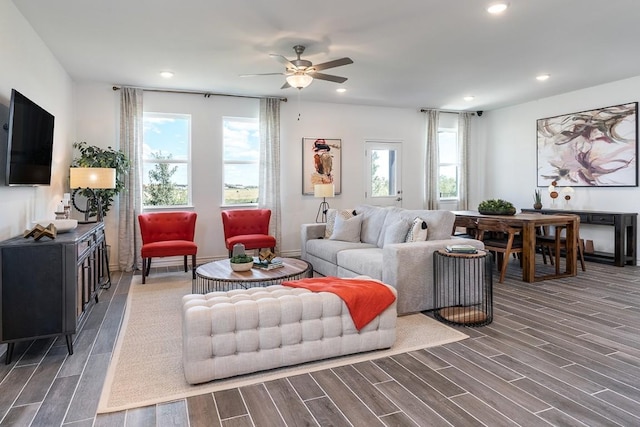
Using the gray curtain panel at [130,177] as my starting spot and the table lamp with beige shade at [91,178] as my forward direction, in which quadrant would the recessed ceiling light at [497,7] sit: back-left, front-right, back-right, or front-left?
front-left

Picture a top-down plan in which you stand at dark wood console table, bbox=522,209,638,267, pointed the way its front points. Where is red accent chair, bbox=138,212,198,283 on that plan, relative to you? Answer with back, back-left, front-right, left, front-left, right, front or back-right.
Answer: front

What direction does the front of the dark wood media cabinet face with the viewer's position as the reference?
facing to the right of the viewer

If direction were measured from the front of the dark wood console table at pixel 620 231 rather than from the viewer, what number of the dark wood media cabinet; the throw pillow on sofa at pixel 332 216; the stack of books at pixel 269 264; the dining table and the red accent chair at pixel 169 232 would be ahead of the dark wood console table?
5

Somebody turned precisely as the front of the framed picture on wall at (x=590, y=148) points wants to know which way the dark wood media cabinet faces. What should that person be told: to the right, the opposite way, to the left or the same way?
the opposite way

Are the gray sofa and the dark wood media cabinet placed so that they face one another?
yes

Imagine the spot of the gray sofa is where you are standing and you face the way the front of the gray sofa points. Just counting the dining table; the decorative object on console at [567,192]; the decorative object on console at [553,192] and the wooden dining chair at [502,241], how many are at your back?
4

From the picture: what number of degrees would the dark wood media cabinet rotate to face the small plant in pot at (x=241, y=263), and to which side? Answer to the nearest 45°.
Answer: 0° — it already faces it

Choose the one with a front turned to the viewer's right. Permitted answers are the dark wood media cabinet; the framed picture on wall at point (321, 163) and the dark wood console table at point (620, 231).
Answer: the dark wood media cabinet

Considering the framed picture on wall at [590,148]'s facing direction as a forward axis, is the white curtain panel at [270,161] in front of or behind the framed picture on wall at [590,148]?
in front

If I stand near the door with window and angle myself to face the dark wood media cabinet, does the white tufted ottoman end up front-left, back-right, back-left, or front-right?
front-left

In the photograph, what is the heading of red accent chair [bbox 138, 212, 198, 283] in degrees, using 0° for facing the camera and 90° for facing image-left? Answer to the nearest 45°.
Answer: approximately 0°

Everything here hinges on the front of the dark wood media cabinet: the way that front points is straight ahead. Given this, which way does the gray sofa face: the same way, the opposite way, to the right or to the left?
the opposite way

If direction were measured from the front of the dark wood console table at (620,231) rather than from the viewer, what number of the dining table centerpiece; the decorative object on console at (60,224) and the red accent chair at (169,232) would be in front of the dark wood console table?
3

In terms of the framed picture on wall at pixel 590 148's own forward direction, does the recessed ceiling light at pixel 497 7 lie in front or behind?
in front

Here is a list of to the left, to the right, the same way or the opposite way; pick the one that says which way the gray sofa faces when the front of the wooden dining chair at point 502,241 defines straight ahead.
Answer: the opposite way

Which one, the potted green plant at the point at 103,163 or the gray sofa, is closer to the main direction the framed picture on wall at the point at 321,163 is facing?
the gray sofa

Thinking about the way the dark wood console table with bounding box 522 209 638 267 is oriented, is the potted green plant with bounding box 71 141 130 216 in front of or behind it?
in front

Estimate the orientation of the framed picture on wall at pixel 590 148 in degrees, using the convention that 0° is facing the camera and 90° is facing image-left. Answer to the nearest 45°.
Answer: approximately 45°
